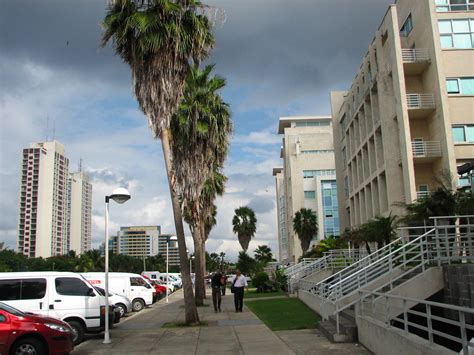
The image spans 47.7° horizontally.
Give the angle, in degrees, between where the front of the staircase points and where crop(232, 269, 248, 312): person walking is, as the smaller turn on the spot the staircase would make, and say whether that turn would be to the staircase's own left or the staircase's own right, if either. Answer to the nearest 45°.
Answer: approximately 45° to the staircase's own right

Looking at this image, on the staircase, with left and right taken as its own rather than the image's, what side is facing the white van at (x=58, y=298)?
front

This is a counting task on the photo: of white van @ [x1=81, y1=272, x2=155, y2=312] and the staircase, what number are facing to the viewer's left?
1

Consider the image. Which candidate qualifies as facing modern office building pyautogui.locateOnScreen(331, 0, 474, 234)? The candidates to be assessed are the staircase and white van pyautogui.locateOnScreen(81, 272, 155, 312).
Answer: the white van

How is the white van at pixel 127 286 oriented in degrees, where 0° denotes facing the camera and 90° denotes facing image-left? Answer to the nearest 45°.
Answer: approximately 270°

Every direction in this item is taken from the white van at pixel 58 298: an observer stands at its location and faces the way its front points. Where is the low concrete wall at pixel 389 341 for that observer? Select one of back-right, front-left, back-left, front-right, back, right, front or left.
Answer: front-right

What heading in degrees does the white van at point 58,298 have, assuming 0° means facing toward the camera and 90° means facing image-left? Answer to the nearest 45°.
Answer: approximately 270°

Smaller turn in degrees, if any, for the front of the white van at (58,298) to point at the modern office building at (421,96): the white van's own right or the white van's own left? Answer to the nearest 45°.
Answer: approximately 45° to the white van's own left

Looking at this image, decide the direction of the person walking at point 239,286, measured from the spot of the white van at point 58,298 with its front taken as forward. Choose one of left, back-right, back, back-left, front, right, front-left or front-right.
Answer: front-left

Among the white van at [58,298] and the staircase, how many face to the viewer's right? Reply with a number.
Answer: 1

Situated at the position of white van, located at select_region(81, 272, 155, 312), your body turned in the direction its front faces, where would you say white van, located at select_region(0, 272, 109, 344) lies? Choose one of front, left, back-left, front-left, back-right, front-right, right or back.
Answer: right

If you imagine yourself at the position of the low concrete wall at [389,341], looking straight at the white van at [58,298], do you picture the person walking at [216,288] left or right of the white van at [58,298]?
right
